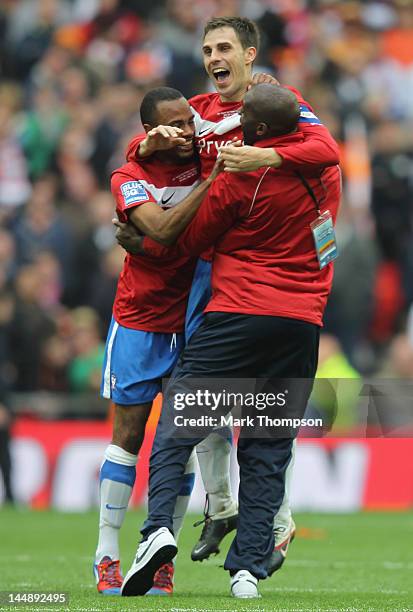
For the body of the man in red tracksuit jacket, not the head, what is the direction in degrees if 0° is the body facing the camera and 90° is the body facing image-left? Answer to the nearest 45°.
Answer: approximately 135°

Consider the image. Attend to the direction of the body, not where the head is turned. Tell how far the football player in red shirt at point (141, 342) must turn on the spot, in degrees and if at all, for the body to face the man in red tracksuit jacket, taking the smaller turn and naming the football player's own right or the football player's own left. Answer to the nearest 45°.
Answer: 0° — they already face them

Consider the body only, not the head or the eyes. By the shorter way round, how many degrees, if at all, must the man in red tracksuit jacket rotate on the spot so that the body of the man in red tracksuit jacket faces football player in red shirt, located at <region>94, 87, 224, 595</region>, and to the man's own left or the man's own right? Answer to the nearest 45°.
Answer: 0° — they already face them

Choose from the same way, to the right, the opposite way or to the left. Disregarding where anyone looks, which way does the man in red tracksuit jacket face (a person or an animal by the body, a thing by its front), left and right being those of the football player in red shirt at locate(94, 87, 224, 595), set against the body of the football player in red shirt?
the opposite way
